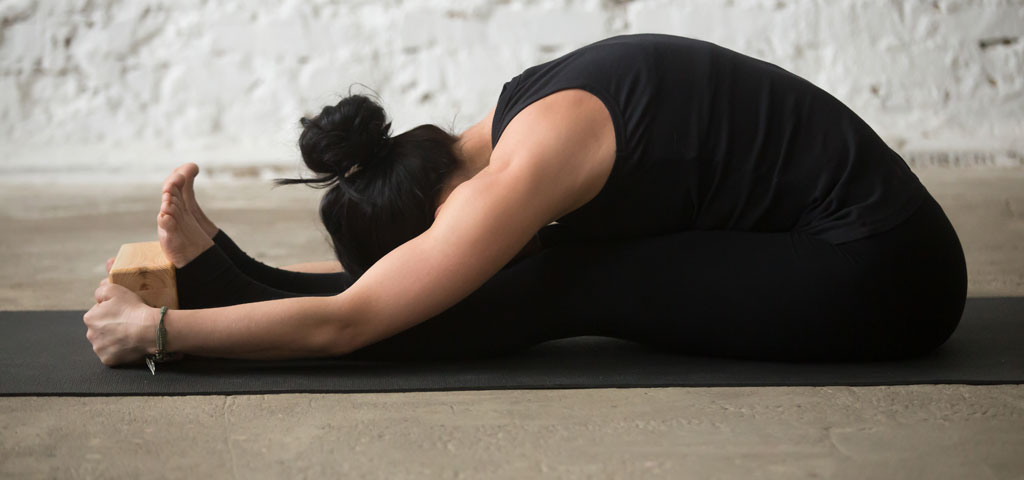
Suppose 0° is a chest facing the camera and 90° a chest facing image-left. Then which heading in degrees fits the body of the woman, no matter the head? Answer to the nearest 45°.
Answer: approximately 90°
